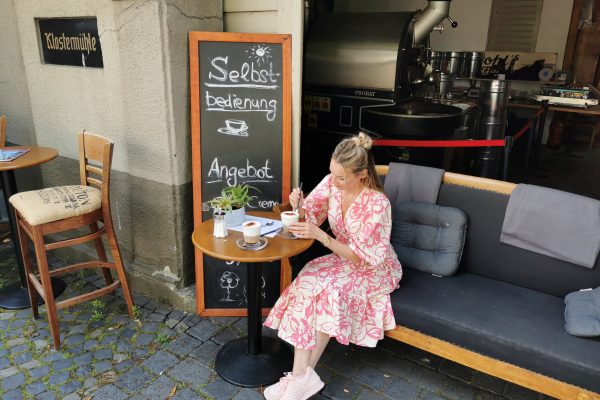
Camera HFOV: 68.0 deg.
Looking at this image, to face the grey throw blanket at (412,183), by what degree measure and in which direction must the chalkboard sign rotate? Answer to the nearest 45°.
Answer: approximately 90° to its left

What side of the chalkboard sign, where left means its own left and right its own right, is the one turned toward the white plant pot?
front

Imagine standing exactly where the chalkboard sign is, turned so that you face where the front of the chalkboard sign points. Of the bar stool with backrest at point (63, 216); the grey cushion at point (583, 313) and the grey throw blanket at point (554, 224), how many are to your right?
1

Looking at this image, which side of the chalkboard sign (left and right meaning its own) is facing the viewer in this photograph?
front

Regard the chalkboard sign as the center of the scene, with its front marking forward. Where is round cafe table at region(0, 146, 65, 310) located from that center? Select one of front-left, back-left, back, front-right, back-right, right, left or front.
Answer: right

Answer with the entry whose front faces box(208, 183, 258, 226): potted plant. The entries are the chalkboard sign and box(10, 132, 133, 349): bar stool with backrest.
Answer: the chalkboard sign

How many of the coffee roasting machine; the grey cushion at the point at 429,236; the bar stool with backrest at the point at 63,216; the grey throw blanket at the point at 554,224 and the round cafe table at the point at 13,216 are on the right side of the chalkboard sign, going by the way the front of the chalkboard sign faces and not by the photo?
2

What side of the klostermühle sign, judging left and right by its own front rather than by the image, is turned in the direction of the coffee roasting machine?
left

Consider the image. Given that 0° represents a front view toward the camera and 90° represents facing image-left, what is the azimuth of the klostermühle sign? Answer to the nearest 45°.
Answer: approximately 0°

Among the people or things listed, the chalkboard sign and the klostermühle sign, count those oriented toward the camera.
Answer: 2
